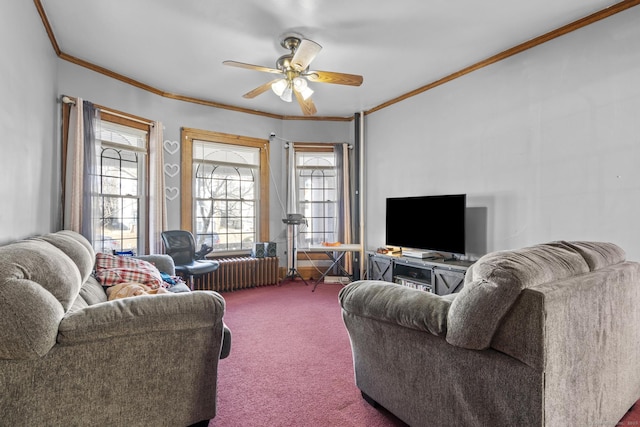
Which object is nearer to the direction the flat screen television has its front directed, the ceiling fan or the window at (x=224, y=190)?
the ceiling fan

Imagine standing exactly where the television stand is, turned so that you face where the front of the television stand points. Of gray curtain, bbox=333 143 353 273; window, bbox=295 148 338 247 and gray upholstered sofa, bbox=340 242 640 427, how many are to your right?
2

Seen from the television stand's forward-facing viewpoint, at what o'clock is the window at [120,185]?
The window is roughly at 1 o'clock from the television stand.

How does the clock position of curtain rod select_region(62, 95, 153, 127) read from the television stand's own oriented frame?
The curtain rod is roughly at 1 o'clock from the television stand.

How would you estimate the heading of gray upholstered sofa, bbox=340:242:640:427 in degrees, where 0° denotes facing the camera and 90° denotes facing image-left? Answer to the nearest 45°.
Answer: approximately 135°
